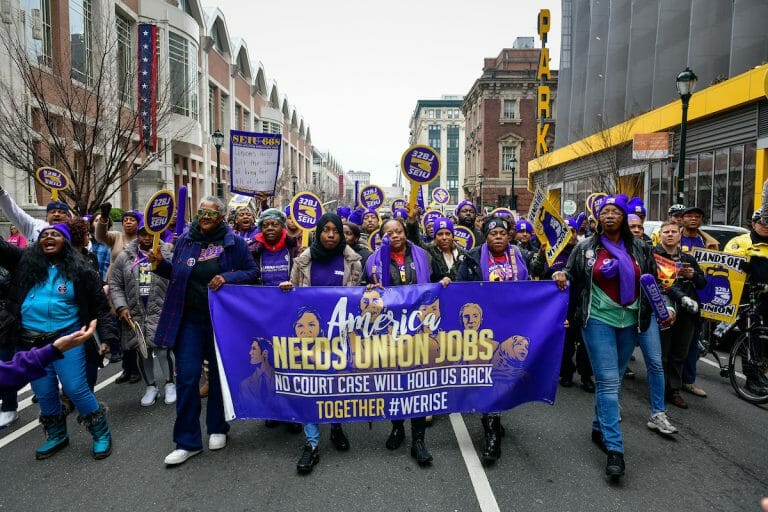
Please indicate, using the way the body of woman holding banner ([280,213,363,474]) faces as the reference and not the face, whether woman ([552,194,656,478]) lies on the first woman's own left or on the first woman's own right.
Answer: on the first woman's own left

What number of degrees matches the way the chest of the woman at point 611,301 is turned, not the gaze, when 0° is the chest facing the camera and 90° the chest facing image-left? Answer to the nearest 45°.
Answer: approximately 0°

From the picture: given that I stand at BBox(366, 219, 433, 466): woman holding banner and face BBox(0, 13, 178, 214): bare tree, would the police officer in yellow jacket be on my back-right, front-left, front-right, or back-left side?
back-right

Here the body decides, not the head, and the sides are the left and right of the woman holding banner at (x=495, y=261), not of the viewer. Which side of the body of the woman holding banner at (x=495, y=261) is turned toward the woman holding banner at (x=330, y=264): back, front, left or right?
right

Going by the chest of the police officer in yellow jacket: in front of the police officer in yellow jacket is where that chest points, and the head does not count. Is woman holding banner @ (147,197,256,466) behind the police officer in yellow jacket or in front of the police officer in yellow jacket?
in front

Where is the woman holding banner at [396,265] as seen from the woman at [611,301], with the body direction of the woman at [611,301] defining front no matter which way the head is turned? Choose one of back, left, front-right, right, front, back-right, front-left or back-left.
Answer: right

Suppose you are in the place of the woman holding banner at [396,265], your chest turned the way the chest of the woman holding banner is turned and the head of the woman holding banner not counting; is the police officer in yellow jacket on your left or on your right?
on your left

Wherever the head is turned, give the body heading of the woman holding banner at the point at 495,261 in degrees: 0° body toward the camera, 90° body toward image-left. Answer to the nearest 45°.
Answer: approximately 0°
